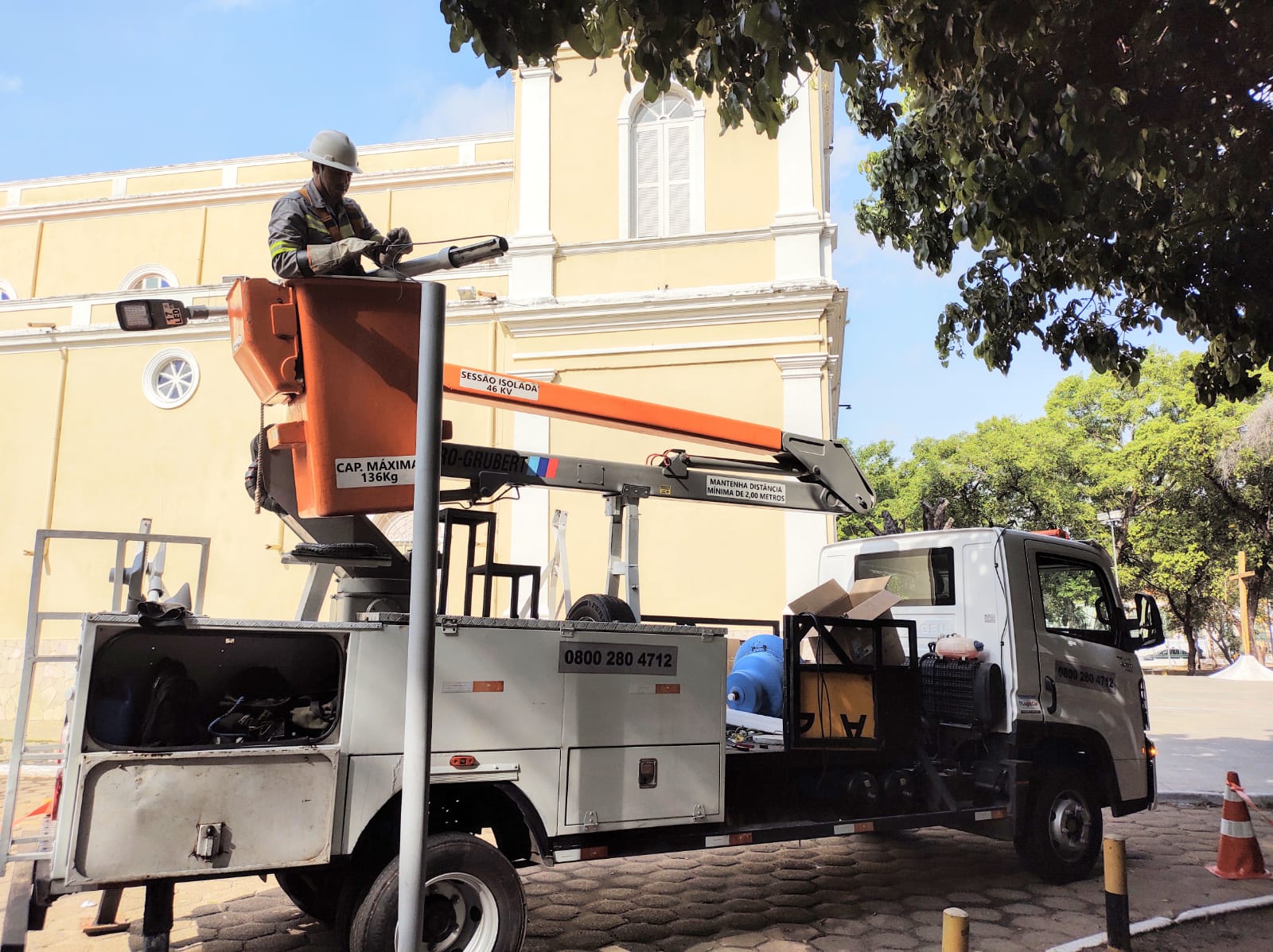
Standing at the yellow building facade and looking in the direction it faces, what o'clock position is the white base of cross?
The white base of cross is roughly at 8 o'clock from the yellow building facade.

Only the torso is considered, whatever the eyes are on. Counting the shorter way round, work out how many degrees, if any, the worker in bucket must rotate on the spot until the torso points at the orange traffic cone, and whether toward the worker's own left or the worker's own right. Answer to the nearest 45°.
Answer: approximately 45° to the worker's own left

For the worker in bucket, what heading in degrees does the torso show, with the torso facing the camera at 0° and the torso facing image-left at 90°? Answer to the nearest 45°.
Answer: approximately 315°

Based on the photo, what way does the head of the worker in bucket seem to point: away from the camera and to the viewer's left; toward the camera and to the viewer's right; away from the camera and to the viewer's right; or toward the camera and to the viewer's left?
toward the camera and to the viewer's right

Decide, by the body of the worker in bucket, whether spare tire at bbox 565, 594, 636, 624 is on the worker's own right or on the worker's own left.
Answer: on the worker's own left
